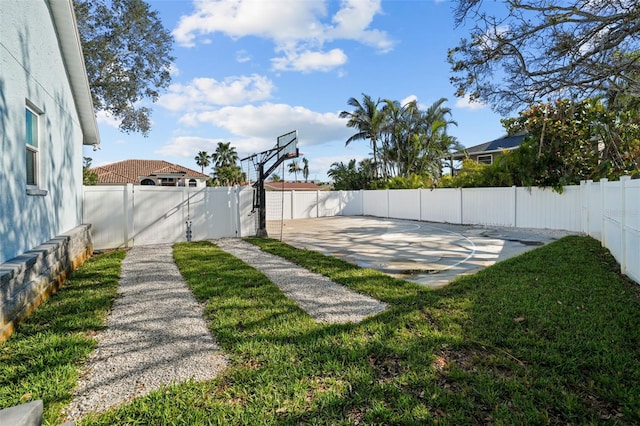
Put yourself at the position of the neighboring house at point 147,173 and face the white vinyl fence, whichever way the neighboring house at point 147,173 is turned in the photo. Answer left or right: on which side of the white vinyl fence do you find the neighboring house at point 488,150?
left

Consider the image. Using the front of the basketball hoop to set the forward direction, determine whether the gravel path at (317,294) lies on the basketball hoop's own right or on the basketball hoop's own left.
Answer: on the basketball hoop's own right

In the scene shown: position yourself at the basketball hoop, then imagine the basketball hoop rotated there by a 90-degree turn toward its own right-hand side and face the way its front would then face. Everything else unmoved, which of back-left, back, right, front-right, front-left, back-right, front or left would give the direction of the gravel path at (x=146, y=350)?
front-right

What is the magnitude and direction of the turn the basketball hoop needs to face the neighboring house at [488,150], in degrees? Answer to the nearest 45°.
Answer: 0° — it already faces it

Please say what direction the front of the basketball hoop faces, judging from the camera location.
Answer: facing away from the viewer and to the right of the viewer

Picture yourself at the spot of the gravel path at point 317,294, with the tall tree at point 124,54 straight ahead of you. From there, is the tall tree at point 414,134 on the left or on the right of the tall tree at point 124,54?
right

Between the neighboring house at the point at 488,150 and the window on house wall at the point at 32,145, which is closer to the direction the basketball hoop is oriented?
the neighboring house
